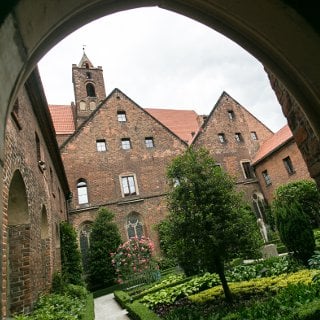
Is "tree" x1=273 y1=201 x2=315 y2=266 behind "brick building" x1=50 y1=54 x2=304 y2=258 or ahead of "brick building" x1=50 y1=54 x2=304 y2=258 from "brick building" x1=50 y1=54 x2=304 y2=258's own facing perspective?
ahead

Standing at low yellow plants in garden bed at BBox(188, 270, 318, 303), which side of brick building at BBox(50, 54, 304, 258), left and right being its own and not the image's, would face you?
front

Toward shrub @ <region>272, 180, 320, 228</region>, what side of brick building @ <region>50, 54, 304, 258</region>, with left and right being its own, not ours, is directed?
left

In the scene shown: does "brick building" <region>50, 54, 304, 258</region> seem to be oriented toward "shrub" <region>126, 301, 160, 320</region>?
yes

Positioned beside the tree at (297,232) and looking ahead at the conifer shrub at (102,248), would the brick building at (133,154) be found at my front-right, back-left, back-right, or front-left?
front-right

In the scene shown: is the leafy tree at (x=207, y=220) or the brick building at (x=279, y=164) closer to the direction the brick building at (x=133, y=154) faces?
the leafy tree

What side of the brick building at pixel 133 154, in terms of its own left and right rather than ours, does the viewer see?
front

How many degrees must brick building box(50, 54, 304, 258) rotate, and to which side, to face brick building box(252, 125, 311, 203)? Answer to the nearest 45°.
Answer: approximately 90° to its left
